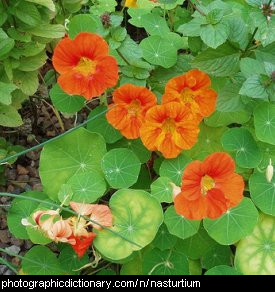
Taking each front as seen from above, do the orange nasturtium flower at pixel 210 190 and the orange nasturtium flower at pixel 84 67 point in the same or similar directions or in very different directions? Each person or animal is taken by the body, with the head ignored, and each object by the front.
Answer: same or similar directions

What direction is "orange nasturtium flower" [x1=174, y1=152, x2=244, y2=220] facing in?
toward the camera

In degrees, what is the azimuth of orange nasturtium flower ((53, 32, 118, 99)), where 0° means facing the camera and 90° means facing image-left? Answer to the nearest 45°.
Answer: approximately 0°

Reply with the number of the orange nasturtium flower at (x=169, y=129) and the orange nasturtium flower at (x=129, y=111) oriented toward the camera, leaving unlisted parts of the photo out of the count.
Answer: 2

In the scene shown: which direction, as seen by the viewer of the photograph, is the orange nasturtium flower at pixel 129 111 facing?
facing the viewer

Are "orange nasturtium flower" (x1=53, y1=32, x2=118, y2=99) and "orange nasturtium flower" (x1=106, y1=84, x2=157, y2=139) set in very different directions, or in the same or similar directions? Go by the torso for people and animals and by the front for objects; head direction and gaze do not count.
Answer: same or similar directions

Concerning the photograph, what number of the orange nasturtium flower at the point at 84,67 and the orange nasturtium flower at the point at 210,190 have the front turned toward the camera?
2

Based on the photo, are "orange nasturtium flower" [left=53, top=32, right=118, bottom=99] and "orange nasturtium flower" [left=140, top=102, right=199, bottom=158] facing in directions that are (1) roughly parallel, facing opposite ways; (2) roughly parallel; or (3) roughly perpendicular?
roughly parallel
